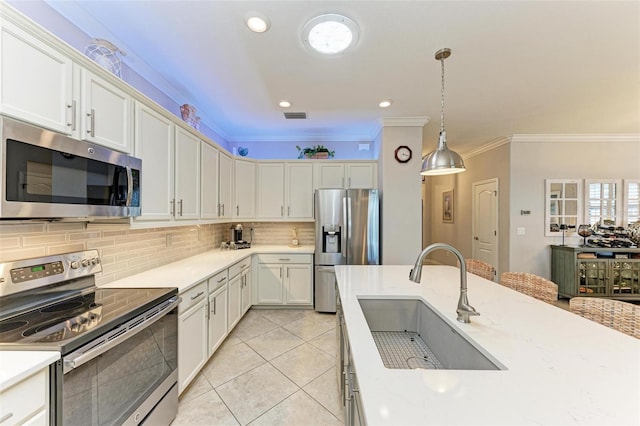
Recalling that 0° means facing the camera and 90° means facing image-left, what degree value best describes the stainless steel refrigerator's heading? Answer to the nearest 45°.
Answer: approximately 0°

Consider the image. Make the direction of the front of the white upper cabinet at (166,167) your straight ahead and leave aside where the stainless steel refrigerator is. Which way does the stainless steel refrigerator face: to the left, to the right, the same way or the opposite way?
to the right

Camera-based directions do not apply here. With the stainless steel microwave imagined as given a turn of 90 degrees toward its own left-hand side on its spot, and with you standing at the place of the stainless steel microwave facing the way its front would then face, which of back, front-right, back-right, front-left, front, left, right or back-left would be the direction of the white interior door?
front-right

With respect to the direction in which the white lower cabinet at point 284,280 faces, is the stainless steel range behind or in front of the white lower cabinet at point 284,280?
in front

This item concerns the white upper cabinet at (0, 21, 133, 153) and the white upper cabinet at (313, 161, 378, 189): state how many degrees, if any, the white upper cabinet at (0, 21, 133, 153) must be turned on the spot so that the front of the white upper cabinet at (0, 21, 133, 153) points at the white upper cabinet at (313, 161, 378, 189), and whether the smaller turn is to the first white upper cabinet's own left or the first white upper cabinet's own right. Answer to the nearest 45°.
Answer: approximately 45° to the first white upper cabinet's own left

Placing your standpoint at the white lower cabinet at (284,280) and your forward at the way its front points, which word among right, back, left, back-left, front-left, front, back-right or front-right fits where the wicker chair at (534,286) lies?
front-left

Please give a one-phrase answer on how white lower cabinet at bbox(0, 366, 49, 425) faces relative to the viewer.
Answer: facing the viewer and to the right of the viewer

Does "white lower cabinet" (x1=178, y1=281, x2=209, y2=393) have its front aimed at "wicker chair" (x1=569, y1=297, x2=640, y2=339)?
yes

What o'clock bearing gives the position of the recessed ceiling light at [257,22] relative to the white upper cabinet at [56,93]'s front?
The recessed ceiling light is roughly at 11 o'clock from the white upper cabinet.
